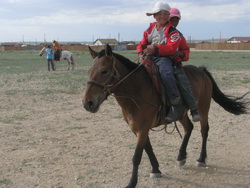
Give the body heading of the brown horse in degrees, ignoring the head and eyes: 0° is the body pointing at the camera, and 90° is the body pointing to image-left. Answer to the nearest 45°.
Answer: approximately 45°
